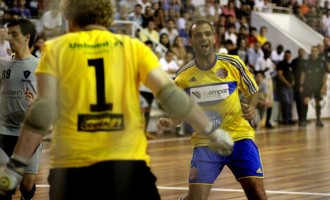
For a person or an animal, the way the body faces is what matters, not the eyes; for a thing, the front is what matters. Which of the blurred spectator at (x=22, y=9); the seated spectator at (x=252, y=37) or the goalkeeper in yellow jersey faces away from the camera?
the goalkeeper in yellow jersey

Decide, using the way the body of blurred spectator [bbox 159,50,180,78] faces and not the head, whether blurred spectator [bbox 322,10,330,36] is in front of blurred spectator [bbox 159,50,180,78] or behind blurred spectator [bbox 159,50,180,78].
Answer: behind

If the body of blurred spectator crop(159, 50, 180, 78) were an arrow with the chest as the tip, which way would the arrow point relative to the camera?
toward the camera

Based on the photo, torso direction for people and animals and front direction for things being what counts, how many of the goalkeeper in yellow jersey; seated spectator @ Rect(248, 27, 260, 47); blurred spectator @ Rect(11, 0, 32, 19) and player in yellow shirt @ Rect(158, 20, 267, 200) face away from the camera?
1

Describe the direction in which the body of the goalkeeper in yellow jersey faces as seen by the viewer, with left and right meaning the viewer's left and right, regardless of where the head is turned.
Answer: facing away from the viewer

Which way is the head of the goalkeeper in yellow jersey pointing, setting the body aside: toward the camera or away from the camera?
away from the camera

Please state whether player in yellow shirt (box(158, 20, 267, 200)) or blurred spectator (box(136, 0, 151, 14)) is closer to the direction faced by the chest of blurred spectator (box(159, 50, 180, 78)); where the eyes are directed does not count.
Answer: the player in yellow shirt

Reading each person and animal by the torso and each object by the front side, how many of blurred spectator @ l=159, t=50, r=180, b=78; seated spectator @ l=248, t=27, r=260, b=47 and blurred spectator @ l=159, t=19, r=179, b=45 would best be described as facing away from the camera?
0

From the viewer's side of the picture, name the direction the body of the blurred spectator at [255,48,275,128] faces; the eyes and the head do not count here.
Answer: toward the camera

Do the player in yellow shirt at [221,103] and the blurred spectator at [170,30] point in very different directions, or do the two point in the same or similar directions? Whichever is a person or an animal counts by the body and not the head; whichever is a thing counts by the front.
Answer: same or similar directions
